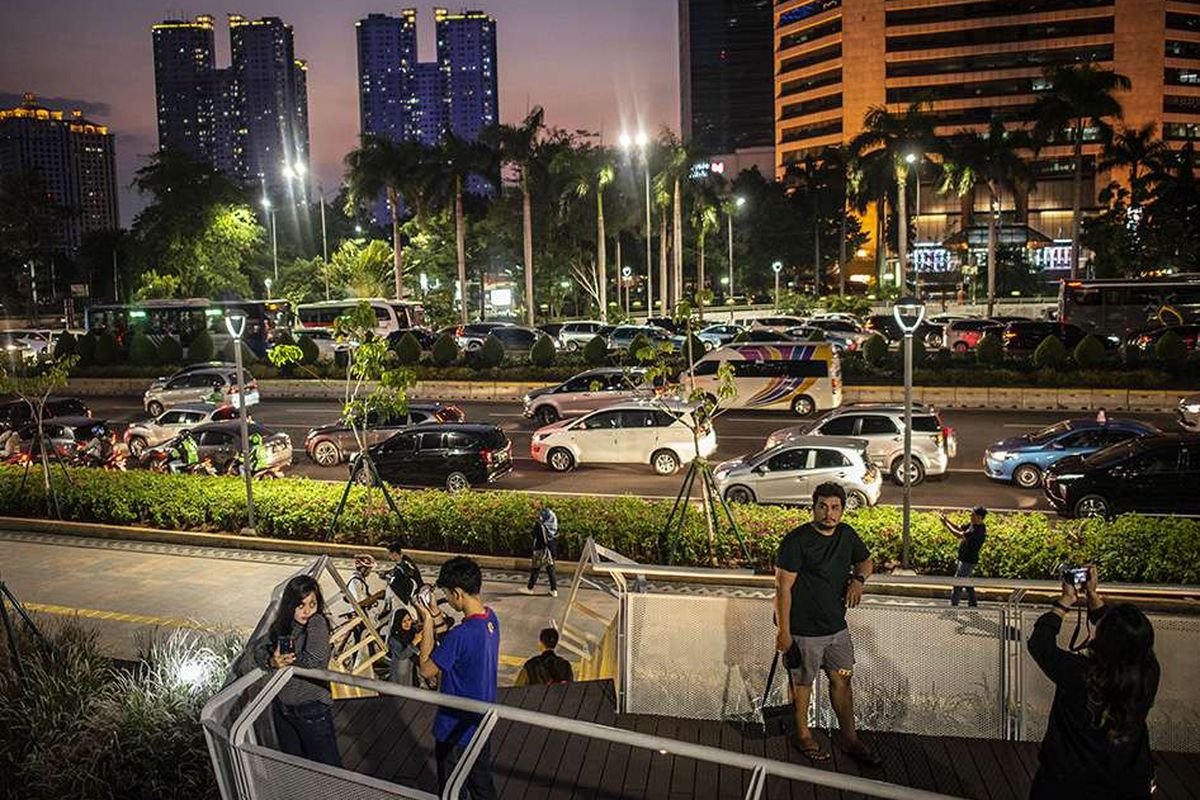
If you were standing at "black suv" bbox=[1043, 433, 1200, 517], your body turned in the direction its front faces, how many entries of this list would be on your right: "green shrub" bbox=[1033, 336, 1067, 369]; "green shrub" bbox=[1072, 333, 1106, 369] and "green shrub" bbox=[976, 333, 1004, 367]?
3

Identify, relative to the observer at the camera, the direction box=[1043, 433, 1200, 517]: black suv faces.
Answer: facing to the left of the viewer

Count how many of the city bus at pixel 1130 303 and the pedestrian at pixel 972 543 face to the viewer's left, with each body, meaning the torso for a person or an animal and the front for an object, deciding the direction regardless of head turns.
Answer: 1

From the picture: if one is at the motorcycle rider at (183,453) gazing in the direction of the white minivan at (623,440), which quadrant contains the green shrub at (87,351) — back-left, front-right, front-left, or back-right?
back-left

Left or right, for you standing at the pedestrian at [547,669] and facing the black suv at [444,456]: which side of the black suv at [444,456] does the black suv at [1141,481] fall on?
right

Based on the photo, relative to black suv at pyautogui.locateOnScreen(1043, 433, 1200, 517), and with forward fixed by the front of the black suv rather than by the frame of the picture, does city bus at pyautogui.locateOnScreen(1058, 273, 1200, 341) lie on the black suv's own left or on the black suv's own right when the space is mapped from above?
on the black suv's own right

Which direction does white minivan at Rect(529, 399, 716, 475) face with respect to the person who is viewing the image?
facing to the left of the viewer

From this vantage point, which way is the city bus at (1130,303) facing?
to the viewer's right

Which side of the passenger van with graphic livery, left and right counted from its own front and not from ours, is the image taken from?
left

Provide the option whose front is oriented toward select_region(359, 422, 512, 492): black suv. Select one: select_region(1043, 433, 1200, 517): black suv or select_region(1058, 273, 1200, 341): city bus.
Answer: select_region(1043, 433, 1200, 517): black suv

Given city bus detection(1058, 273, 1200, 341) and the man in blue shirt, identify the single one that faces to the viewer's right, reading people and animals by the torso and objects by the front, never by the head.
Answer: the city bus
